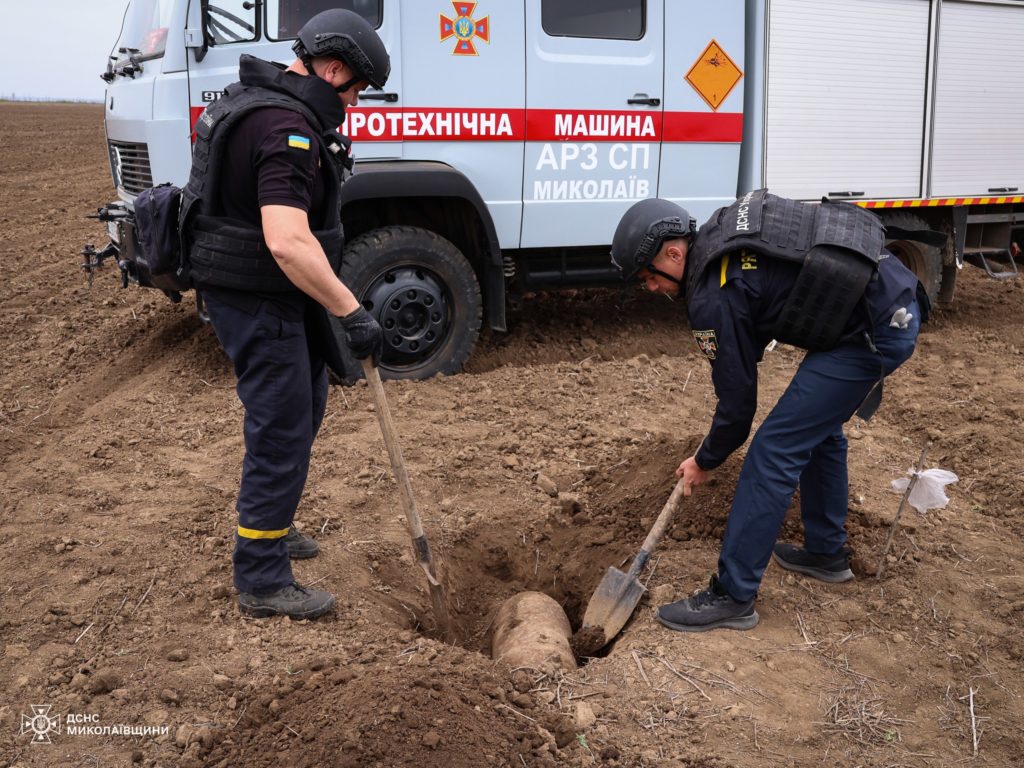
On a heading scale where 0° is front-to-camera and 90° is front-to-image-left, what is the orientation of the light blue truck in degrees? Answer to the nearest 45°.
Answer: approximately 90°

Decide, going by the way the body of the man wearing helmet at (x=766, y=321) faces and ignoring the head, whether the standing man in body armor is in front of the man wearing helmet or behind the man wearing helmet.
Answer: in front

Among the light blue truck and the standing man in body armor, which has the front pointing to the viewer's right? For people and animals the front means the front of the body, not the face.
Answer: the standing man in body armor

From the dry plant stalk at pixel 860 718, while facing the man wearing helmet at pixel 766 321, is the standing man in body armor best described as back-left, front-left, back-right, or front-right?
front-left

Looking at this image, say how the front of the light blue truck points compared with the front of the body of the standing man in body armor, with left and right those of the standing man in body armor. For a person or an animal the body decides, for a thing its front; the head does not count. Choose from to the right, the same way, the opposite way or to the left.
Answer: the opposite way

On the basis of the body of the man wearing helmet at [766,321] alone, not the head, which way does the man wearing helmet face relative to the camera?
to the viewer's left

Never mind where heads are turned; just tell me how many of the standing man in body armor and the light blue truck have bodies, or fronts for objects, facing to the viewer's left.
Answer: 1

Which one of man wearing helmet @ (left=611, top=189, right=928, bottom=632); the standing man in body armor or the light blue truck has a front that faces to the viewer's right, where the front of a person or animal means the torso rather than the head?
the standing man in body armor

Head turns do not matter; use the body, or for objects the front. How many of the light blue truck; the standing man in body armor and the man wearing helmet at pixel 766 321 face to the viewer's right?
1

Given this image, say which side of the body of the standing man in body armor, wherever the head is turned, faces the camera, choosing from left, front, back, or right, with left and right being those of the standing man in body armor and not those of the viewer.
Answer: right

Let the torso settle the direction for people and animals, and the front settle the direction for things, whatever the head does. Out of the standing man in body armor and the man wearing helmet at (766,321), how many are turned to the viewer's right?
1

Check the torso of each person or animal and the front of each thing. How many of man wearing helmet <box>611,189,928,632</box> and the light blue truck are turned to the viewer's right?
0

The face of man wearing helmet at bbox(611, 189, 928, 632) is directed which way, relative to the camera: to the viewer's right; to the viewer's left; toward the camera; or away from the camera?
to the viewer's left

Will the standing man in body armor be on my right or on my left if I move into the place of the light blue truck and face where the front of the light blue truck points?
on my left

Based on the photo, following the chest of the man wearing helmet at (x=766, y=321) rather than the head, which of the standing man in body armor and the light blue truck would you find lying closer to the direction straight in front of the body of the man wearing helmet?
the standing man in body armor

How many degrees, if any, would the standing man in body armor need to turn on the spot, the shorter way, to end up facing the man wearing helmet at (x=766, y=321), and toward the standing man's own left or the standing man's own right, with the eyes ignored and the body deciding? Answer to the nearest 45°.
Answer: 0° — they already face them
